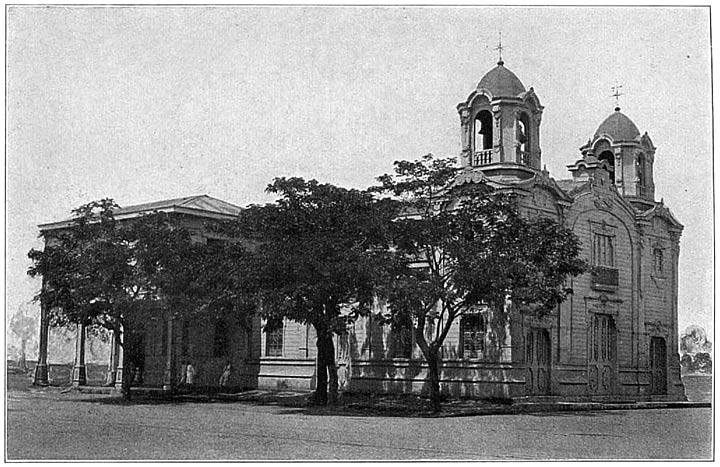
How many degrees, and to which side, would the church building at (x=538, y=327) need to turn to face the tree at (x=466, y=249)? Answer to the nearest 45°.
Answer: approximately 45° to its right

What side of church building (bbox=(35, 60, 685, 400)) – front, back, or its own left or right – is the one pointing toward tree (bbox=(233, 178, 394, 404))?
right

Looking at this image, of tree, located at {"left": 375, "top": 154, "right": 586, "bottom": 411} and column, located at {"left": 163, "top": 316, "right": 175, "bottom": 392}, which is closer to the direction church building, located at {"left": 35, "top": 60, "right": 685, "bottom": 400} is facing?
the tree

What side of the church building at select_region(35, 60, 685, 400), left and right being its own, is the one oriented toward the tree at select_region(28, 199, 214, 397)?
right

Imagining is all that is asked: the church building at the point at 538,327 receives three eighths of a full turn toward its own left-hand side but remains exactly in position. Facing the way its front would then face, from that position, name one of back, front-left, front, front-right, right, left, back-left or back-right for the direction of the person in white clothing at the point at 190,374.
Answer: left

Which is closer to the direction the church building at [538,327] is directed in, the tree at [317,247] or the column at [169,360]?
the tree

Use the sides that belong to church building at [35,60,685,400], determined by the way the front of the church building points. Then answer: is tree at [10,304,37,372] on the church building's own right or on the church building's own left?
on the church building's own right

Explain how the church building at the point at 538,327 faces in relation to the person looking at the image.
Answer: facing the viewer and to the right of the viewer
